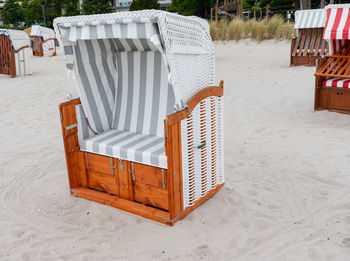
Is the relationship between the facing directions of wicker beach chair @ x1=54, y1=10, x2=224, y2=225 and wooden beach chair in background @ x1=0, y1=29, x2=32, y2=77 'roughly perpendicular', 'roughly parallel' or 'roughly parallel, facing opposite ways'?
roughly parallel

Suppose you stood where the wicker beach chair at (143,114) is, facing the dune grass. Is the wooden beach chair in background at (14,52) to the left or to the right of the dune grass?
left

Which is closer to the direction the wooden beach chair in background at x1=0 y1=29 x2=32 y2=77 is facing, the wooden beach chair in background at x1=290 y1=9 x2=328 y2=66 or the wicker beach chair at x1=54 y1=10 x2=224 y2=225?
the wicker beach chair

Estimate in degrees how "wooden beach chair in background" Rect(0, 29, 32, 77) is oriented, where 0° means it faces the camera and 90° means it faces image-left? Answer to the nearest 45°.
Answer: approximately 45°

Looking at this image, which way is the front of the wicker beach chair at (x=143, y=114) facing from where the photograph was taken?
facing the viewer and to the left of the viewer

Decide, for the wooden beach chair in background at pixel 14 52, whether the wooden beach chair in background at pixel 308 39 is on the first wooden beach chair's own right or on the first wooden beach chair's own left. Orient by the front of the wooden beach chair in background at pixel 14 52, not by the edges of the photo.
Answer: on the first wooden beach chair's own left

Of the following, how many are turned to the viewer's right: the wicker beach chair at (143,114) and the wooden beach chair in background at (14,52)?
0

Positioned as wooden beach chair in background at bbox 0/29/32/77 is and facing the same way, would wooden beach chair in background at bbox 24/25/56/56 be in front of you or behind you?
behind

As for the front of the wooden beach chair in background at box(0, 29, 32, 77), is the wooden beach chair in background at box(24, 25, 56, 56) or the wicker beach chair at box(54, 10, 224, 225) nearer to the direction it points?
the wicker beach chair

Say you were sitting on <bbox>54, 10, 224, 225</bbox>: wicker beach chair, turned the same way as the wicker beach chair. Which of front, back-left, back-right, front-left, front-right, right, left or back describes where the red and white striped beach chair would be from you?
back

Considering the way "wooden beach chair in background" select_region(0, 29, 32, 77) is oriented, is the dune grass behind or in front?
behind
